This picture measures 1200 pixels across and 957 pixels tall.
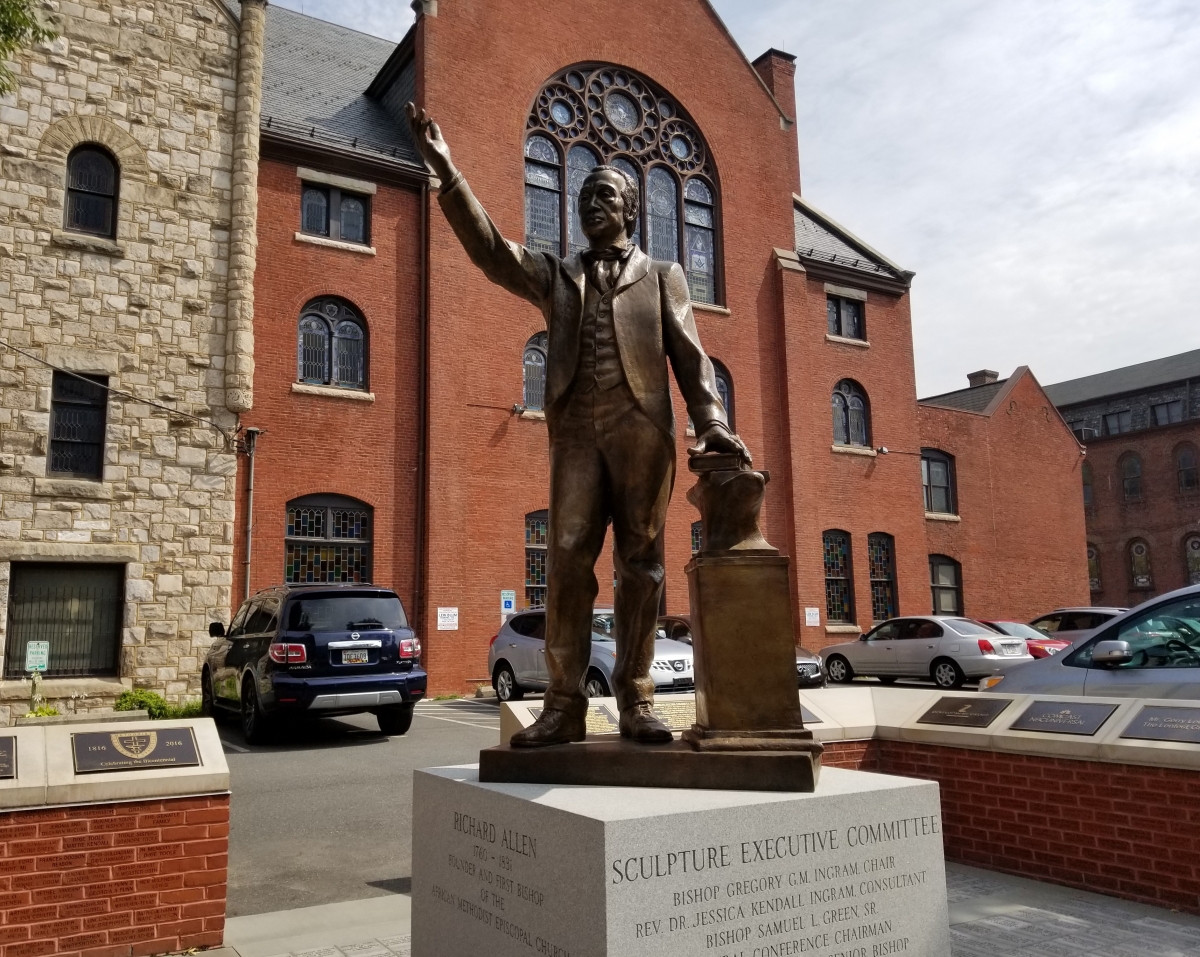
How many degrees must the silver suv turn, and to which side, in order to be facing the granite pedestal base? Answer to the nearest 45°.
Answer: approximately 45° to its right

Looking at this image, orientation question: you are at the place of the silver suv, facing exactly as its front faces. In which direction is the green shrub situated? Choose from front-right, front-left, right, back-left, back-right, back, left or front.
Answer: back-right

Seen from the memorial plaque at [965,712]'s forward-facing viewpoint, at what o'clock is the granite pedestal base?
The granite pedestal base is roughly at 11 o'clock from the memorial plaque.

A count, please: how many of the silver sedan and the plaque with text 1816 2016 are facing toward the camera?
1

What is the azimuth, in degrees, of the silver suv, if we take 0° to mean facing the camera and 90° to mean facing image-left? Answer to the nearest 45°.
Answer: approximately 315°

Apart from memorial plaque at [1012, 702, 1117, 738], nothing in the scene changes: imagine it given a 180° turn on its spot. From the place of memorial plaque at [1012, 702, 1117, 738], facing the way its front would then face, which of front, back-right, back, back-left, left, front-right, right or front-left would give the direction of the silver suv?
left

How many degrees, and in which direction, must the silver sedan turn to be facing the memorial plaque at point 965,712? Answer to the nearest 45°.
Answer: approximately 135° to its left

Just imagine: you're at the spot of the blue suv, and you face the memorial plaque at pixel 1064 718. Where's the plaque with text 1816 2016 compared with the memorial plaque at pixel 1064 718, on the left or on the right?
right

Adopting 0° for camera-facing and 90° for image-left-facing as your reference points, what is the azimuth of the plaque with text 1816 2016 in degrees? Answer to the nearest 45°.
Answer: approximately 0°

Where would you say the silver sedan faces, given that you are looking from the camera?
facing away from the viewer and to the left of the viewer
